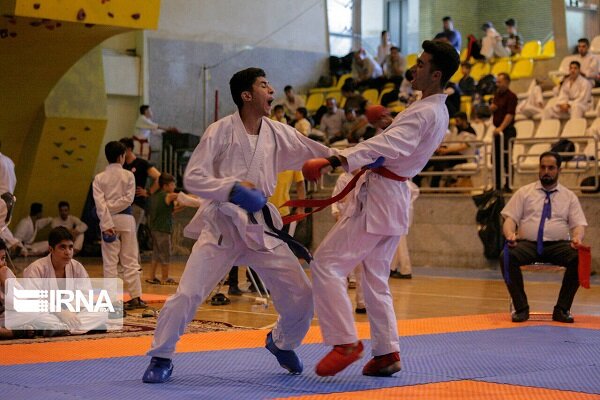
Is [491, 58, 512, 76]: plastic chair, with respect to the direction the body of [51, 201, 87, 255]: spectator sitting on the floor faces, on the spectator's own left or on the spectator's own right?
on the spectator's own left

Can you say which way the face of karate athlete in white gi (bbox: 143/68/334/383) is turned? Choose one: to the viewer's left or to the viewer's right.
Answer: to the viewer's right

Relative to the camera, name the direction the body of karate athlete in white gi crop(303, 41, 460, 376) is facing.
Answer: to the viewer's left

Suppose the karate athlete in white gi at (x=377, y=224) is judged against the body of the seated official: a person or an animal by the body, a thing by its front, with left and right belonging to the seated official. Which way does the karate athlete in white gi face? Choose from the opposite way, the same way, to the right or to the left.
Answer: to the right

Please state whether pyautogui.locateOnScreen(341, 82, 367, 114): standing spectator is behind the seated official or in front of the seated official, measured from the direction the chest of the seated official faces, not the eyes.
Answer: behind

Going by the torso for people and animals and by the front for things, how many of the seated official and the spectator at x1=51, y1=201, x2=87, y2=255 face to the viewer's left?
0

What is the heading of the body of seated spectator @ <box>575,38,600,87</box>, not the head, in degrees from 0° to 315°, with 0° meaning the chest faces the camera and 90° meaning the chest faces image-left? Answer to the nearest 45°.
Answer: approximately 45°

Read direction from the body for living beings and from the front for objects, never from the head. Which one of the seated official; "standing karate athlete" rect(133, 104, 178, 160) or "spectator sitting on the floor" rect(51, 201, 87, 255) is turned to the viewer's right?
"standing karate athlete" rect(133, 104, 178, 160)

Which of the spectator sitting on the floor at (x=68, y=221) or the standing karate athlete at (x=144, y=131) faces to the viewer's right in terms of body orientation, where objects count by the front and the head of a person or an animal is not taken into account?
the standing karate athlete at (x=144, y=131)

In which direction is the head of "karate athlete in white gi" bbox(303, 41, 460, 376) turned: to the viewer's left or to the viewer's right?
to the viewer's left

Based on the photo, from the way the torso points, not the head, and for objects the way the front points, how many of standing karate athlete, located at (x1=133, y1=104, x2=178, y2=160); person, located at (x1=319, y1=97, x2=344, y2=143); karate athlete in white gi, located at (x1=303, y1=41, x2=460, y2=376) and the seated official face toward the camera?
2

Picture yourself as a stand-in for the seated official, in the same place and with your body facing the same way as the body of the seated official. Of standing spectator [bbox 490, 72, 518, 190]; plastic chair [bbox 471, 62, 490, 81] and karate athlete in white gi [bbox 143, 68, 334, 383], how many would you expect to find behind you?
2

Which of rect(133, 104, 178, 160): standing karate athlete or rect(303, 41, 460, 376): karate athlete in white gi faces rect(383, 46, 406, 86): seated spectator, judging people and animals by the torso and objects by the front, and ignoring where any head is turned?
rect(133, 104, 178, 160): standing karate athlete

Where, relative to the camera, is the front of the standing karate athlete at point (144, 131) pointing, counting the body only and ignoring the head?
to the viewer's right

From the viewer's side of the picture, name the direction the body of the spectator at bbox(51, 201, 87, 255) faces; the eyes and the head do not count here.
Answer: toward the camera

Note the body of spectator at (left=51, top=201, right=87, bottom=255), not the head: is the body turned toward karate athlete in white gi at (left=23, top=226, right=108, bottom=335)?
yes
